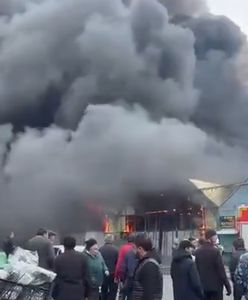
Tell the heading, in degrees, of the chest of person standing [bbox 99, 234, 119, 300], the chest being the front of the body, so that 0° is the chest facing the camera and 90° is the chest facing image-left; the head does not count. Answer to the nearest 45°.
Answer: approximately 180°

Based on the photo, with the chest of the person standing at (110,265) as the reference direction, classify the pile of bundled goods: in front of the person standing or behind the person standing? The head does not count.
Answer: behind

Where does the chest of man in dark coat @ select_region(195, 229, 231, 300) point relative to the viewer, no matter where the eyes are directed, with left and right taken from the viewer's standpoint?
facing away from the viewer and to the right of the viewer

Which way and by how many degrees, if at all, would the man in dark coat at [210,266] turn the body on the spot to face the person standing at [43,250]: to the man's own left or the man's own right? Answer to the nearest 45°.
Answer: approximately 135° to the man's own left

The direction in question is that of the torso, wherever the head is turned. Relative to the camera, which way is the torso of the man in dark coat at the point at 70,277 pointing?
away from the camera

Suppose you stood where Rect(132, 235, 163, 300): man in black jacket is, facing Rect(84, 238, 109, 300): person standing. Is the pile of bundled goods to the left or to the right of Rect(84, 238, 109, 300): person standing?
left
